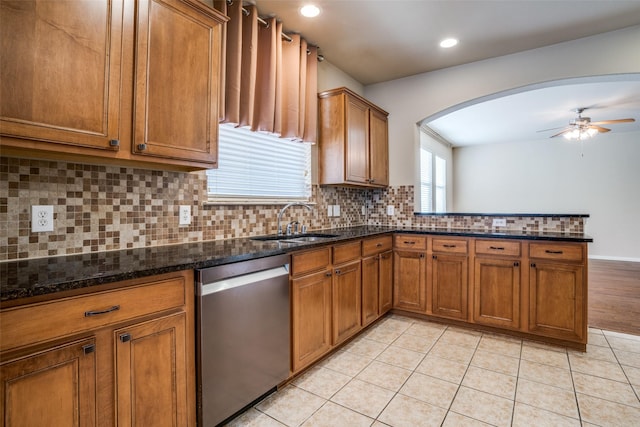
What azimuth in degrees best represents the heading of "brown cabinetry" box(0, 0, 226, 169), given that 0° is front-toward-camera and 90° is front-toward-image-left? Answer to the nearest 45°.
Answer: approximately 315°

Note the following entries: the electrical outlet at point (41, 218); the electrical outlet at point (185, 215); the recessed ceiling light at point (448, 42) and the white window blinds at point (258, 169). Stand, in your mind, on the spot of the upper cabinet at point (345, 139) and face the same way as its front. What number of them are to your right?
3

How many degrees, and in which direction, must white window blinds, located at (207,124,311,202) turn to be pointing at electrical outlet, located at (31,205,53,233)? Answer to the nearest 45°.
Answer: approximately 90° to its right

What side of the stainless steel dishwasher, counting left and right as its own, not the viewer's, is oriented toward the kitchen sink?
left

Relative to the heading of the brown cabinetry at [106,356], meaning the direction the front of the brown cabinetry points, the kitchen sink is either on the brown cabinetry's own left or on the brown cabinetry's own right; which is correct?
on the brown cabinetry's own left

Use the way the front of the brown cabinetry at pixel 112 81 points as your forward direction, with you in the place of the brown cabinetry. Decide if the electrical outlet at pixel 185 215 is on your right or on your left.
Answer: on your left

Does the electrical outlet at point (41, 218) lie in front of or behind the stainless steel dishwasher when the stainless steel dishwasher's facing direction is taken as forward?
behind
